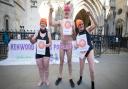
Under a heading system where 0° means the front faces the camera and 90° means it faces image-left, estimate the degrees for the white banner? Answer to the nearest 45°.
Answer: approximately 0°
